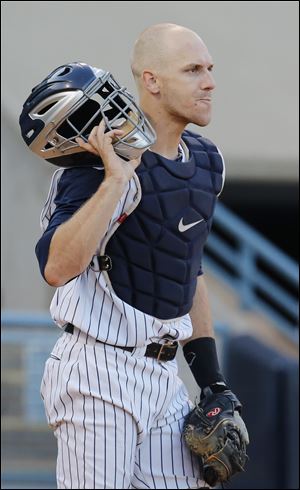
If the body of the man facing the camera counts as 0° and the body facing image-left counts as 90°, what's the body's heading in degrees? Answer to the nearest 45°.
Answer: approximately 315°
